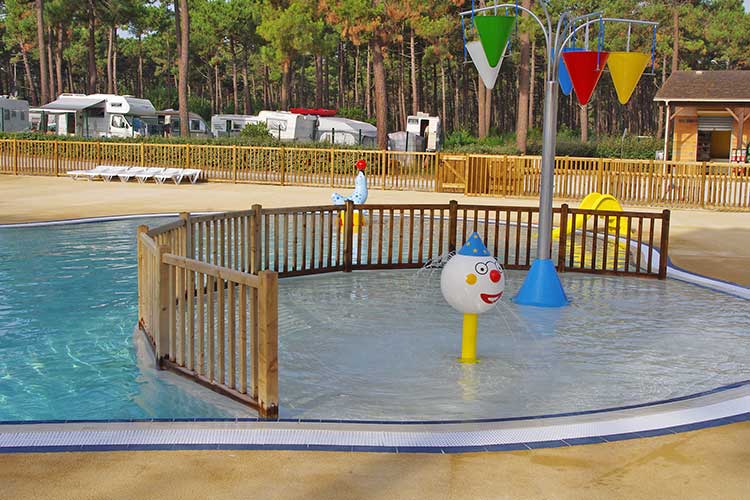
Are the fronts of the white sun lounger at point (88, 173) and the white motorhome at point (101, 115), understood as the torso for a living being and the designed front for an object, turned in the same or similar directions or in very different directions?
very different directions

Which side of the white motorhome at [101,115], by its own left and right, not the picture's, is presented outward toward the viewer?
right

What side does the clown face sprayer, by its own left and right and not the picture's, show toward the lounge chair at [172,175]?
back

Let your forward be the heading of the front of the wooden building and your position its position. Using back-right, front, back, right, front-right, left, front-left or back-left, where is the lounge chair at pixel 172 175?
front-right

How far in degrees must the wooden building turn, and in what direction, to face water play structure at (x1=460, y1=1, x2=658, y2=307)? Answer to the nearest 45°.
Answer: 0° — it already faces it

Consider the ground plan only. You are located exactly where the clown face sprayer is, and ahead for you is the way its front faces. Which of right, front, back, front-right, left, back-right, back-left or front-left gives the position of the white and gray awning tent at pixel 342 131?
back-left

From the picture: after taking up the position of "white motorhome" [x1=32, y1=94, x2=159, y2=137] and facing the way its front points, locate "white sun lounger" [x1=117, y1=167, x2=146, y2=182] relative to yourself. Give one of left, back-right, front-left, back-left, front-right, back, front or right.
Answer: right

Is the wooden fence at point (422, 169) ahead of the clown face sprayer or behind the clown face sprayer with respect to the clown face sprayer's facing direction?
behind

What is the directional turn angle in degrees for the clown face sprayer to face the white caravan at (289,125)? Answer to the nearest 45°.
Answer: approximately 135° to its left
